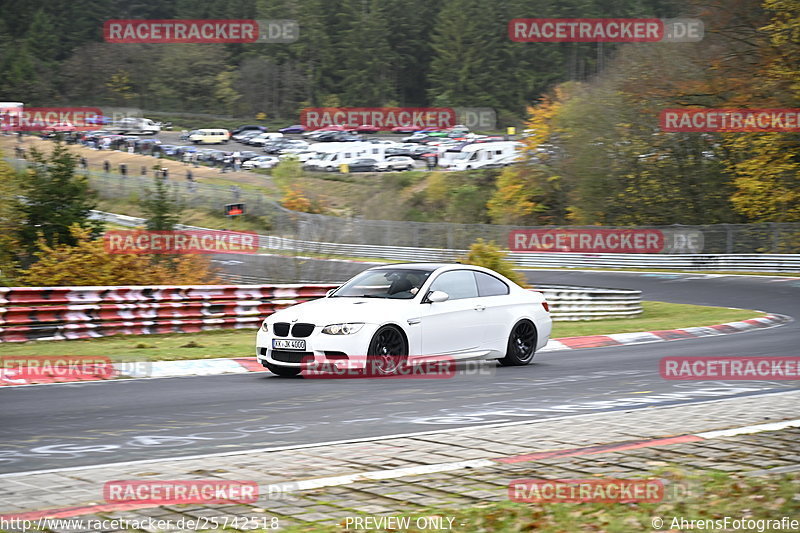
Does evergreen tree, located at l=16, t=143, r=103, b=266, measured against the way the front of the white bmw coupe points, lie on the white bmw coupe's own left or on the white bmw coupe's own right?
on the white bmw coupe's own right

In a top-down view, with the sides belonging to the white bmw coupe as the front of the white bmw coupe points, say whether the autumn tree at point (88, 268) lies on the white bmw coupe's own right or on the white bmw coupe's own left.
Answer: on the white bmw coupe's own right

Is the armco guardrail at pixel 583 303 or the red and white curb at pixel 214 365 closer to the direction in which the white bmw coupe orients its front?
the red and white curb

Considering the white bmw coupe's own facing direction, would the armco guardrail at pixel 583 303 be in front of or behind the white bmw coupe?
behind

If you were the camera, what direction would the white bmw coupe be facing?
facing the viewer and to the left of the viewer

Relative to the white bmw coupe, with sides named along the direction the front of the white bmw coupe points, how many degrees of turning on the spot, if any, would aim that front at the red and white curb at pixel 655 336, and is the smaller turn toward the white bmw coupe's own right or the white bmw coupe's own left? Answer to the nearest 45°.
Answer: approximately 180°
